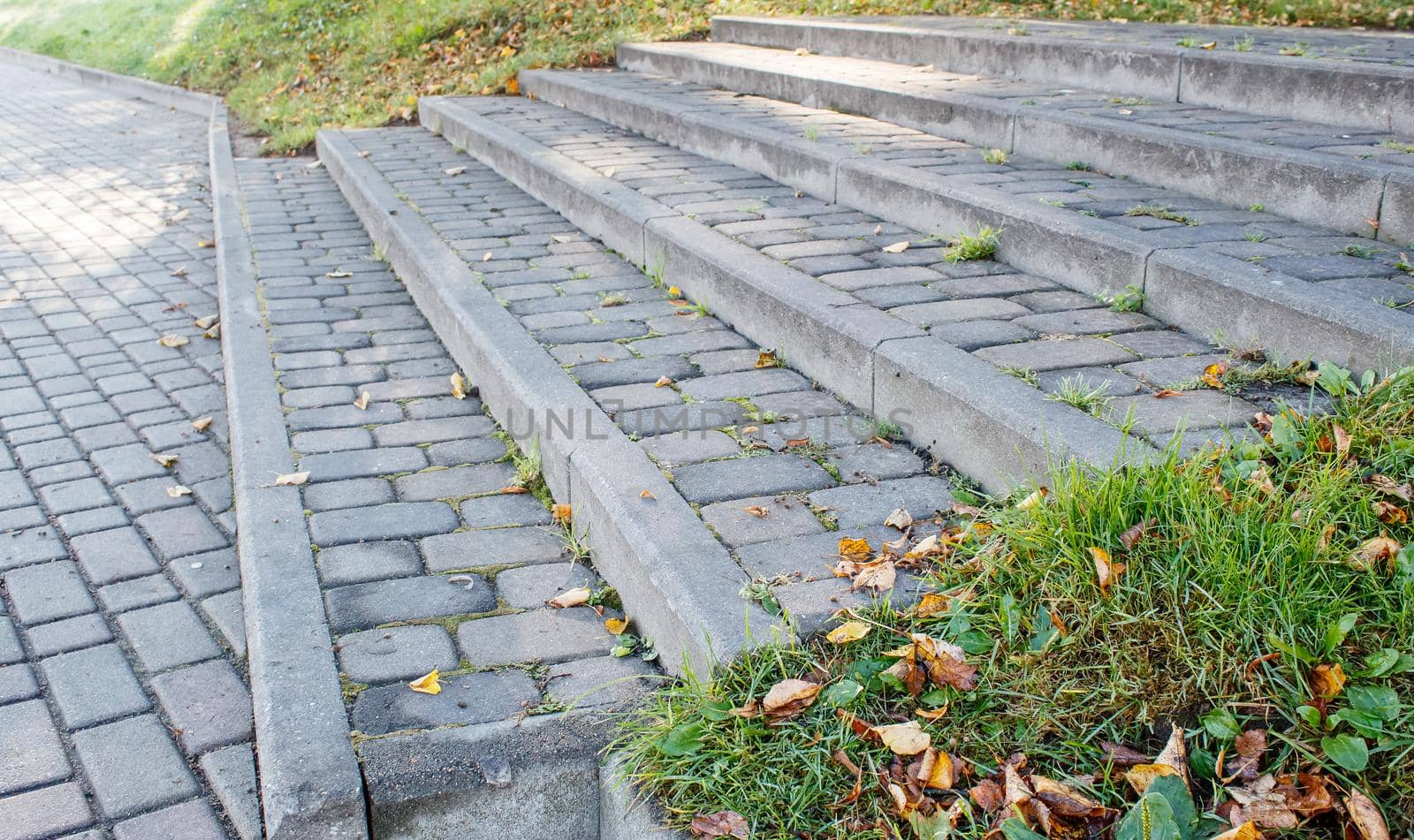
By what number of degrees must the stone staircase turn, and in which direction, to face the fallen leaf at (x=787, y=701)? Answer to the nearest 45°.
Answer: approximately 45° to its left

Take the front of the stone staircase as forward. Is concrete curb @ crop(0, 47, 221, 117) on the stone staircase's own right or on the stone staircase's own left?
on the stone staircase's own right

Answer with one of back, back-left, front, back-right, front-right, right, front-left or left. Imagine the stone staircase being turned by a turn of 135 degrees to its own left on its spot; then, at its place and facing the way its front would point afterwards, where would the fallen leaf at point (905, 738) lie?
right

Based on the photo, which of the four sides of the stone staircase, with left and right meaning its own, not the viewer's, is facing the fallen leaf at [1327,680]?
left

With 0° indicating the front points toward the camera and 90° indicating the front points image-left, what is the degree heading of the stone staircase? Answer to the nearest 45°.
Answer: approximately 45°
